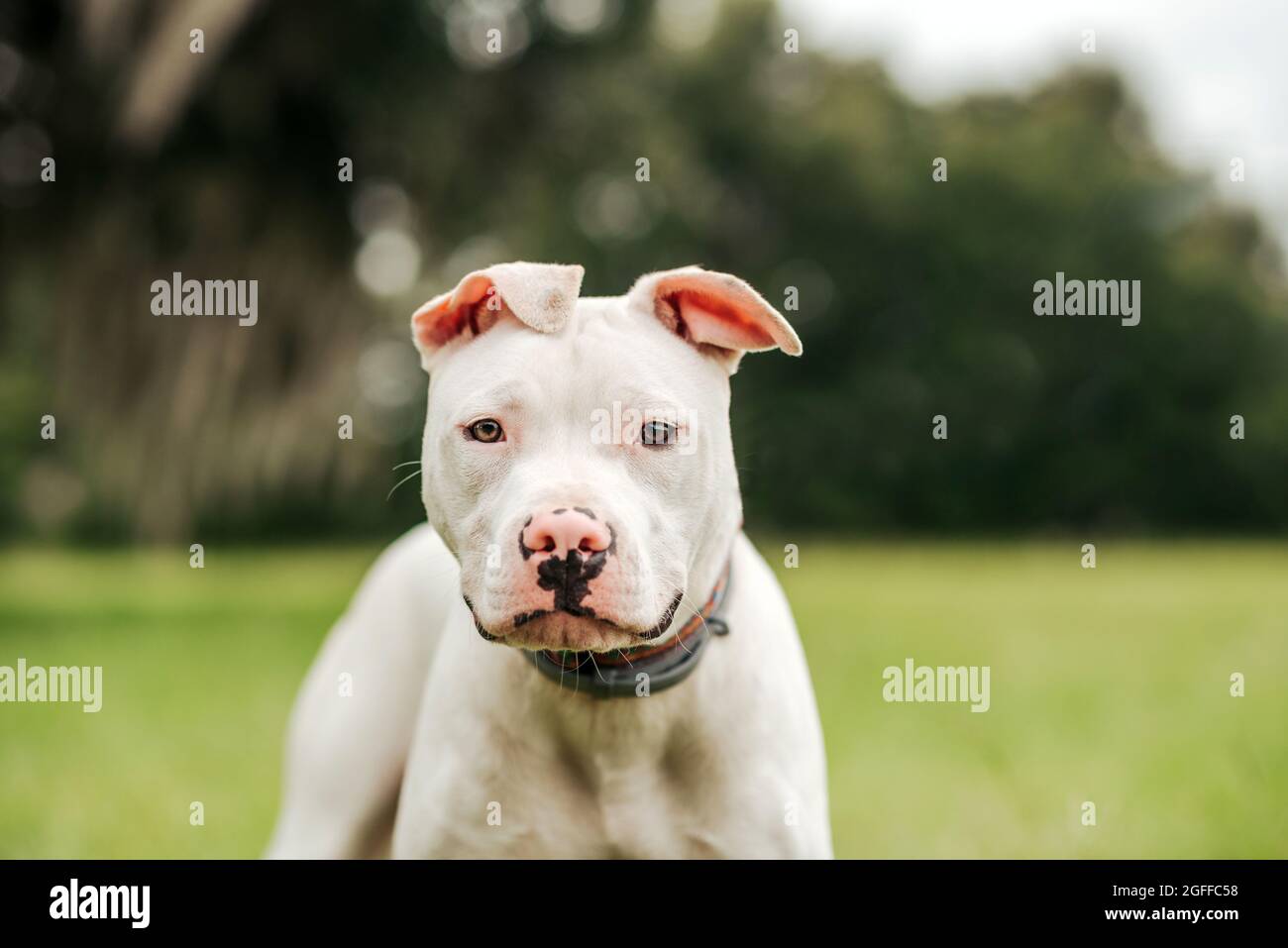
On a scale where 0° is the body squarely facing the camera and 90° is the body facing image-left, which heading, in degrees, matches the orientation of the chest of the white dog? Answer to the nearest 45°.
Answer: approximately 0°
